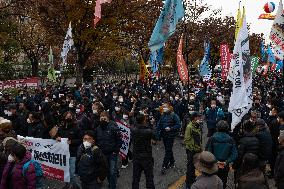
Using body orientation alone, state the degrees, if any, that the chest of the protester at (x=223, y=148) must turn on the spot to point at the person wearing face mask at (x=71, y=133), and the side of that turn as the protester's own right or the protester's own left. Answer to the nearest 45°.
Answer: approximately 90° to the protester's own left

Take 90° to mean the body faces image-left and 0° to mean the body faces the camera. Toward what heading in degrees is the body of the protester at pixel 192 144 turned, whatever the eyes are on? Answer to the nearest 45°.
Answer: approximately 315°

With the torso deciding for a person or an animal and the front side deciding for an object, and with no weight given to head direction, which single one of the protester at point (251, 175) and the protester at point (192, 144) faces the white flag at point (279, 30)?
the protester at point (251, 175)

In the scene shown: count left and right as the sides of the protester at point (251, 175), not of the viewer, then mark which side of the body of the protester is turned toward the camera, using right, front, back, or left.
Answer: back

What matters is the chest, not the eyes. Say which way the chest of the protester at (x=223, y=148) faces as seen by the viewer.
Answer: away from the camera

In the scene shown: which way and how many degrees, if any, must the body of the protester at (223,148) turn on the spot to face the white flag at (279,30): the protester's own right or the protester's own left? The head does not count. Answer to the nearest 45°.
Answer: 0° — they already face it

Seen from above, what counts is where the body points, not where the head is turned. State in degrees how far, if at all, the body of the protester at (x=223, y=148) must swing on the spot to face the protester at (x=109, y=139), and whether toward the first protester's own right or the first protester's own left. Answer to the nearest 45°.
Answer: approximately 90° to the first protester's own left

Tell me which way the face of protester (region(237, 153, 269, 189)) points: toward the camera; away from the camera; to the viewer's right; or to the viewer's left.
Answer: away from the camera

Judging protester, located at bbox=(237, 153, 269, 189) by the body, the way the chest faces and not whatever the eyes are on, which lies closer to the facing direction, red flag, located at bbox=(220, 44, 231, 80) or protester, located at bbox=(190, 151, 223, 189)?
the red flag

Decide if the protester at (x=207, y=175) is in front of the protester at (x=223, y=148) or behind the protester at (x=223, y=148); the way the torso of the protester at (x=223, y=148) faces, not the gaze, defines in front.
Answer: behind

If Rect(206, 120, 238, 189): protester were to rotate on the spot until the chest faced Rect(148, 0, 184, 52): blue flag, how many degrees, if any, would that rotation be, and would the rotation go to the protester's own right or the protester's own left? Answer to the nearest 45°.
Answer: approximately 45° to the protester's own left

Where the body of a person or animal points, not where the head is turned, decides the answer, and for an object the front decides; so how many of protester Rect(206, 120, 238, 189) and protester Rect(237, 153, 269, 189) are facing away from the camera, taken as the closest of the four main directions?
2
